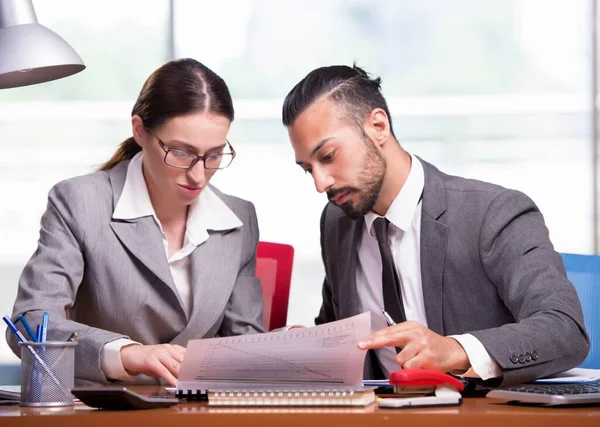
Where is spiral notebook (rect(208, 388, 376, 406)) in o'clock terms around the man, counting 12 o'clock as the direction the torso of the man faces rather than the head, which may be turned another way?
The spiral notebook is roughly at 11 o'clock from the man.

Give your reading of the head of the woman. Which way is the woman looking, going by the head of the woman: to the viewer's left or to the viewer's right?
to the viewer's right

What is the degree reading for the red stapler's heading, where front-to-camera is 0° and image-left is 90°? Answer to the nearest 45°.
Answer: approximately 90°

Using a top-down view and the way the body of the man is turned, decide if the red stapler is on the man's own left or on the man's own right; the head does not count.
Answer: on the man's own left

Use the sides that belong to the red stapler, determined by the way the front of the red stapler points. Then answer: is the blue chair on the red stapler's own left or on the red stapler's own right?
on the red stapler's own right

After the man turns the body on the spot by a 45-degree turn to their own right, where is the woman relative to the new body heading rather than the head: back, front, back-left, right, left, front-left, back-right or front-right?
front

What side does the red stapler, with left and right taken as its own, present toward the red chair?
right

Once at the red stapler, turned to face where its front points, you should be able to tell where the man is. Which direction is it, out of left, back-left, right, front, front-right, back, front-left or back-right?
right

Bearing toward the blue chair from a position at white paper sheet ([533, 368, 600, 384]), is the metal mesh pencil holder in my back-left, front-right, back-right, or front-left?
back-left

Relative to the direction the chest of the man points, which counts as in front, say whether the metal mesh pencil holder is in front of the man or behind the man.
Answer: in front

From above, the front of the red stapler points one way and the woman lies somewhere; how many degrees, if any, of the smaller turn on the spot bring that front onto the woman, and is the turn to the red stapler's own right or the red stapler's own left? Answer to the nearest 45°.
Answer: approximately 45° to the red stapler's own right

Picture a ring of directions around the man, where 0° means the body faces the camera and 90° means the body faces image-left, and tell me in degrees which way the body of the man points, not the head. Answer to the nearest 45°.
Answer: approximately 45°

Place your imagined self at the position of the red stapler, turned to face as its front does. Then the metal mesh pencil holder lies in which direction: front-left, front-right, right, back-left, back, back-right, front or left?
front

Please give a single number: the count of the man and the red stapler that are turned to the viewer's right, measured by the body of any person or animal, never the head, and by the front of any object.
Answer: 0

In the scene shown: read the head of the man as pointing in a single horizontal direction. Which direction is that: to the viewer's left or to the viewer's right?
to the viewer's left
